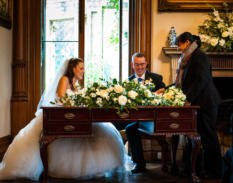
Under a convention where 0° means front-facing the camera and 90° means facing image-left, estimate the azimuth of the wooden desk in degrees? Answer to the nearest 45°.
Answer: approximately 0°

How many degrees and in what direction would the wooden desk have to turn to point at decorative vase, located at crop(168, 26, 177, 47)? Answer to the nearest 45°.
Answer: approximately 135° to its left

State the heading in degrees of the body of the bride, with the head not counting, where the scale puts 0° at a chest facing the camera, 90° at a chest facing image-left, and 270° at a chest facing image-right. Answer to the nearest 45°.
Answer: approximately 270°

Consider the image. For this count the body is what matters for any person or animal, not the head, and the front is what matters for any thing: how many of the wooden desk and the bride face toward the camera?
1

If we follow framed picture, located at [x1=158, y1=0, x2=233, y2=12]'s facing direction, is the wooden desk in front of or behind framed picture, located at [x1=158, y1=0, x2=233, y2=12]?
in front

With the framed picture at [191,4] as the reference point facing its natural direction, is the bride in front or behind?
in front

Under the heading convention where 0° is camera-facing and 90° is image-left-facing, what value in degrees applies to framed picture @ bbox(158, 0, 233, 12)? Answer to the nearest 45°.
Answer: approximately 0°

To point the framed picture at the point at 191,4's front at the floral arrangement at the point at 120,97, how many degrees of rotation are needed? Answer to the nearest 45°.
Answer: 0° — it already faces it

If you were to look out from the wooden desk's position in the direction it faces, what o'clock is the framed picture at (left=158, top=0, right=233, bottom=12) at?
The framed picture is roughly at 7 o'clock from the wooden desk.

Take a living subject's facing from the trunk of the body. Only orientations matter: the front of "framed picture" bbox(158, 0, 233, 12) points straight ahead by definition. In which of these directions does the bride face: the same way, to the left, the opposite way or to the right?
to the left

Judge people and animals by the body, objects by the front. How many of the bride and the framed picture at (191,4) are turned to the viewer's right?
1
